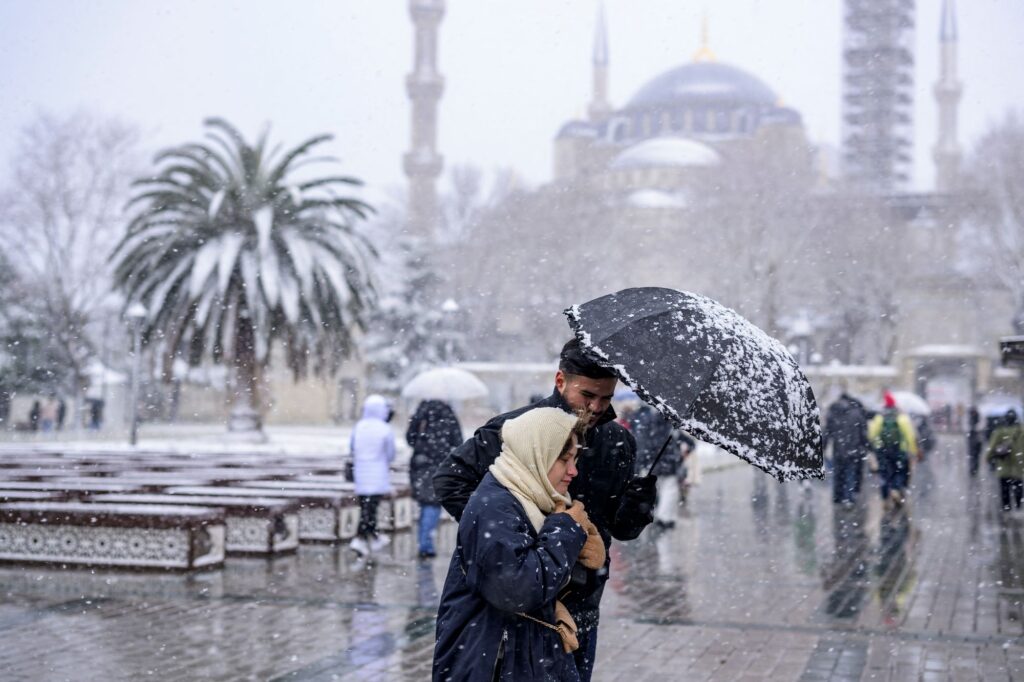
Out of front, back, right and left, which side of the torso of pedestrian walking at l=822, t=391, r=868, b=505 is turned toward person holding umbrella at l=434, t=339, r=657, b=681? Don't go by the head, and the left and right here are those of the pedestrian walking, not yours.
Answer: back

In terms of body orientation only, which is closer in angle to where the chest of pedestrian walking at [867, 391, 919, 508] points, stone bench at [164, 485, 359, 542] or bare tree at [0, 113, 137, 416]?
the bare tree

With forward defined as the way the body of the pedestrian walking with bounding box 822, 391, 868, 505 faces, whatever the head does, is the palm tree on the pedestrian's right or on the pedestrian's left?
on the pedestrian's left

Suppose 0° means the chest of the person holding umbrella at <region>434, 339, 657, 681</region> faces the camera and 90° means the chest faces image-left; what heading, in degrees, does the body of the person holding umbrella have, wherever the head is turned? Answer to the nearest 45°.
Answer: approximately 315°

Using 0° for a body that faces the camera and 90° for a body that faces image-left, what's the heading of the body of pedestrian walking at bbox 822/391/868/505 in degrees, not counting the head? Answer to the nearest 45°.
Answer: approximately 180°

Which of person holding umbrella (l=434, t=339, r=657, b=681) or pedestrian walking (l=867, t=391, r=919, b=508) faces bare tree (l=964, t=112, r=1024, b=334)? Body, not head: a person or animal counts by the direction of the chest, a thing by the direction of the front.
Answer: the pedestrian walking

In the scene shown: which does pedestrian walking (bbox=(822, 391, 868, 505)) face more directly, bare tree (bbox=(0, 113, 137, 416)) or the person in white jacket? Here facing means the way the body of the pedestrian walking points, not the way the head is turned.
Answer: the bare tree

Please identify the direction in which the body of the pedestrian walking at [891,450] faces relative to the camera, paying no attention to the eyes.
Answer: away from the camera

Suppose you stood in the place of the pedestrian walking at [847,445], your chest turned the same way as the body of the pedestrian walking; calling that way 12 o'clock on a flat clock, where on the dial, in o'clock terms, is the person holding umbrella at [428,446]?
The person holding umbrella is roughly at 7 o'clock from the pedestrian walking.
